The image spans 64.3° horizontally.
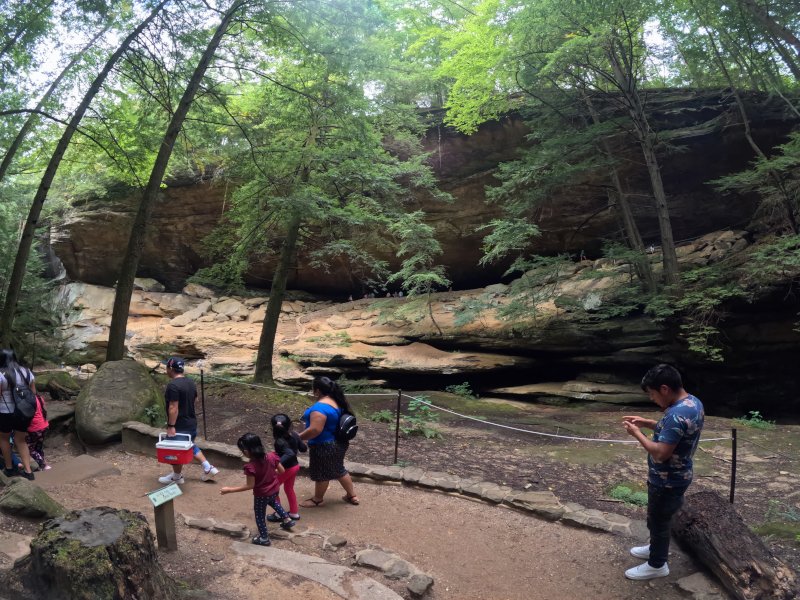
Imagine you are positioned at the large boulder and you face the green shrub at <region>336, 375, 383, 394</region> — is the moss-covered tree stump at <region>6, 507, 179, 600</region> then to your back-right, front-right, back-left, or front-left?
back-right

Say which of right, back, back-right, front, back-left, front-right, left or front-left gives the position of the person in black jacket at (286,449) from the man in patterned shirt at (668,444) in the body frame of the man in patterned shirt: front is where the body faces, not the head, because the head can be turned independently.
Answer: front

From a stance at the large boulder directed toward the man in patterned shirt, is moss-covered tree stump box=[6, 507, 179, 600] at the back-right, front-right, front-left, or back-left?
front-right

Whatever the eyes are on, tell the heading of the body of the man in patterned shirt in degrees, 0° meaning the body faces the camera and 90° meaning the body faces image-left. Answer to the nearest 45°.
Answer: approximately 90°

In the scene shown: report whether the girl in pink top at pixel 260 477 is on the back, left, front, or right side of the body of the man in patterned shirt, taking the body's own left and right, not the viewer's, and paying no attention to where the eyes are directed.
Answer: front

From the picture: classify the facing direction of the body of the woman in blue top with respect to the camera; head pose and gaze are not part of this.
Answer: to the viewer's left

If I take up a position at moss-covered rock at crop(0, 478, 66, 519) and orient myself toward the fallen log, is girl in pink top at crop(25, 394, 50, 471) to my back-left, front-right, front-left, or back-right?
back-left

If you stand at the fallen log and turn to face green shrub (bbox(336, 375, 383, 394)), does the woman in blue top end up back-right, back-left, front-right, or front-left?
front-left

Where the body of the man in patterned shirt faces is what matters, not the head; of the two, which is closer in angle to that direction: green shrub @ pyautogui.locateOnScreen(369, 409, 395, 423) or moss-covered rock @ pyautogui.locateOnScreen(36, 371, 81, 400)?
the moss-covered rock

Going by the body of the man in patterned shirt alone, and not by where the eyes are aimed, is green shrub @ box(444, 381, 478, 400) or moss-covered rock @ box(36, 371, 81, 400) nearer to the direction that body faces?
the moss-covered rock

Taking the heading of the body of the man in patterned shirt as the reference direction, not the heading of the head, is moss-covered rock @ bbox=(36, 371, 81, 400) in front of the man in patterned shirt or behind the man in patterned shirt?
in front

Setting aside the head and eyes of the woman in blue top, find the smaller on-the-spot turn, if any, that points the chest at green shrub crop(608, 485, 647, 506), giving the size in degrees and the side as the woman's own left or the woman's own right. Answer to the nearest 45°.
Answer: approximately 180°

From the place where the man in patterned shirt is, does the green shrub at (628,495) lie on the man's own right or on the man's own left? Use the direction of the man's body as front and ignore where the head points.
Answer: on the man's own right

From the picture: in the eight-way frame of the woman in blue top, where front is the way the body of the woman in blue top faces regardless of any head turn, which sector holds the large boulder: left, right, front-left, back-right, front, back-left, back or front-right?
front-right
